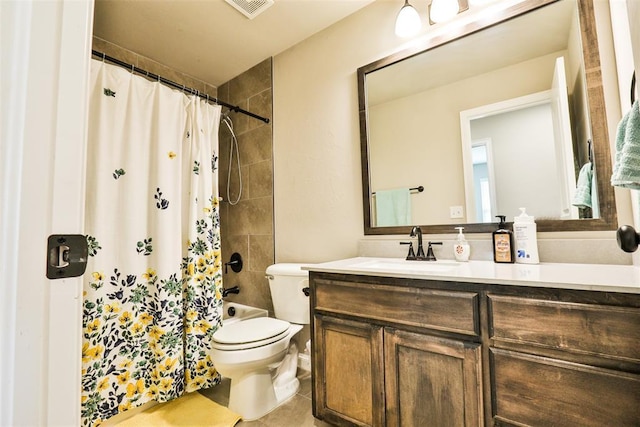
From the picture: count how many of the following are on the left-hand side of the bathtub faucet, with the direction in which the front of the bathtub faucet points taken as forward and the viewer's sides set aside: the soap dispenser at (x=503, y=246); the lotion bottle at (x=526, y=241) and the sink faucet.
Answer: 3

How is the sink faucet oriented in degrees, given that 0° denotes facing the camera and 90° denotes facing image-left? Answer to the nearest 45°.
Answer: approximately 45°

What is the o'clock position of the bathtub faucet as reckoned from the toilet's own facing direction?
The bathtub faucet is roughly at 4 o'clock from the toilet.

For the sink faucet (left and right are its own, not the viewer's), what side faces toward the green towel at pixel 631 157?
left

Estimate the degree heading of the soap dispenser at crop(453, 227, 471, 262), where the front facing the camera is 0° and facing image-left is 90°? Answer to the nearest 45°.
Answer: approximately 45°

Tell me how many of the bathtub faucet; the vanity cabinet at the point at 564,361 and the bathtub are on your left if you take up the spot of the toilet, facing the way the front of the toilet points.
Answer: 1

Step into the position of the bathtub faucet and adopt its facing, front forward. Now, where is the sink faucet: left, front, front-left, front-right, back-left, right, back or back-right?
left

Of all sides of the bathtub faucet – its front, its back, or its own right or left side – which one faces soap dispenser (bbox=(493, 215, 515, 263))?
left
